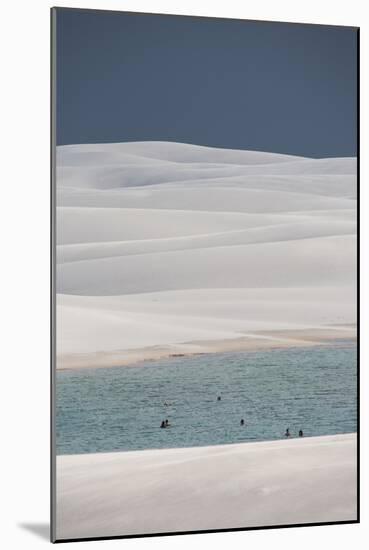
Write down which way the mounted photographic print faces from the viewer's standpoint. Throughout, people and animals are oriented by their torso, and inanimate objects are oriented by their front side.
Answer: facing the viewer and to the right of the viewer
